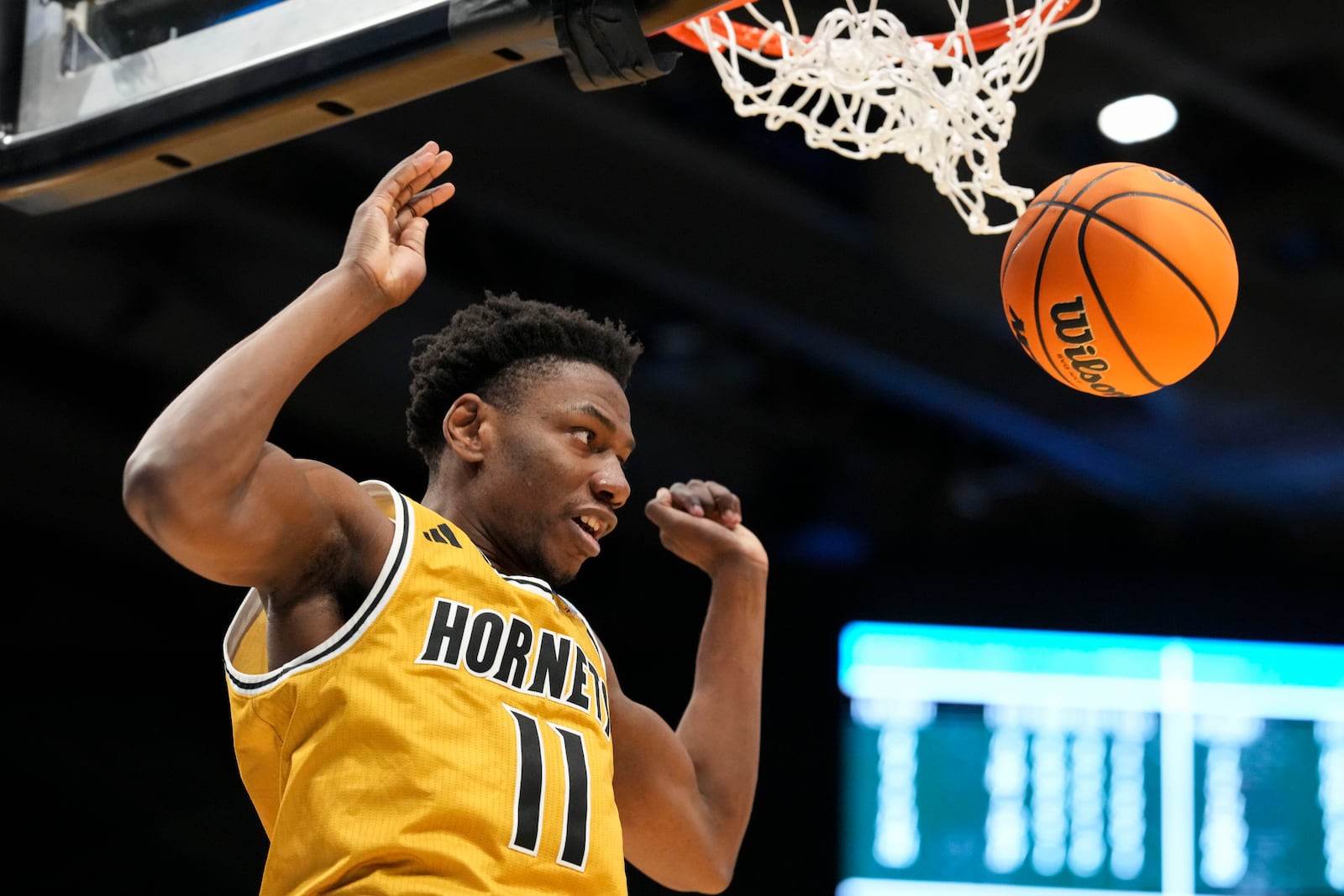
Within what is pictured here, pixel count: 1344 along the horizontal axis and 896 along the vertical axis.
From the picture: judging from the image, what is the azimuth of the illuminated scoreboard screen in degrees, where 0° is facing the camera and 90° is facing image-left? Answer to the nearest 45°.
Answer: approximately 0°

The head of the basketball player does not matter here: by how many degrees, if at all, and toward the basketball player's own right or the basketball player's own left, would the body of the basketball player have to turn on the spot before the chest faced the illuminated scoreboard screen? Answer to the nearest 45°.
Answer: approximately 90° to the basketball player's own left

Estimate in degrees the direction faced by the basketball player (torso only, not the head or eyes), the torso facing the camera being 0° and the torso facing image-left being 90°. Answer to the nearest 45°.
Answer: approximately 315°
